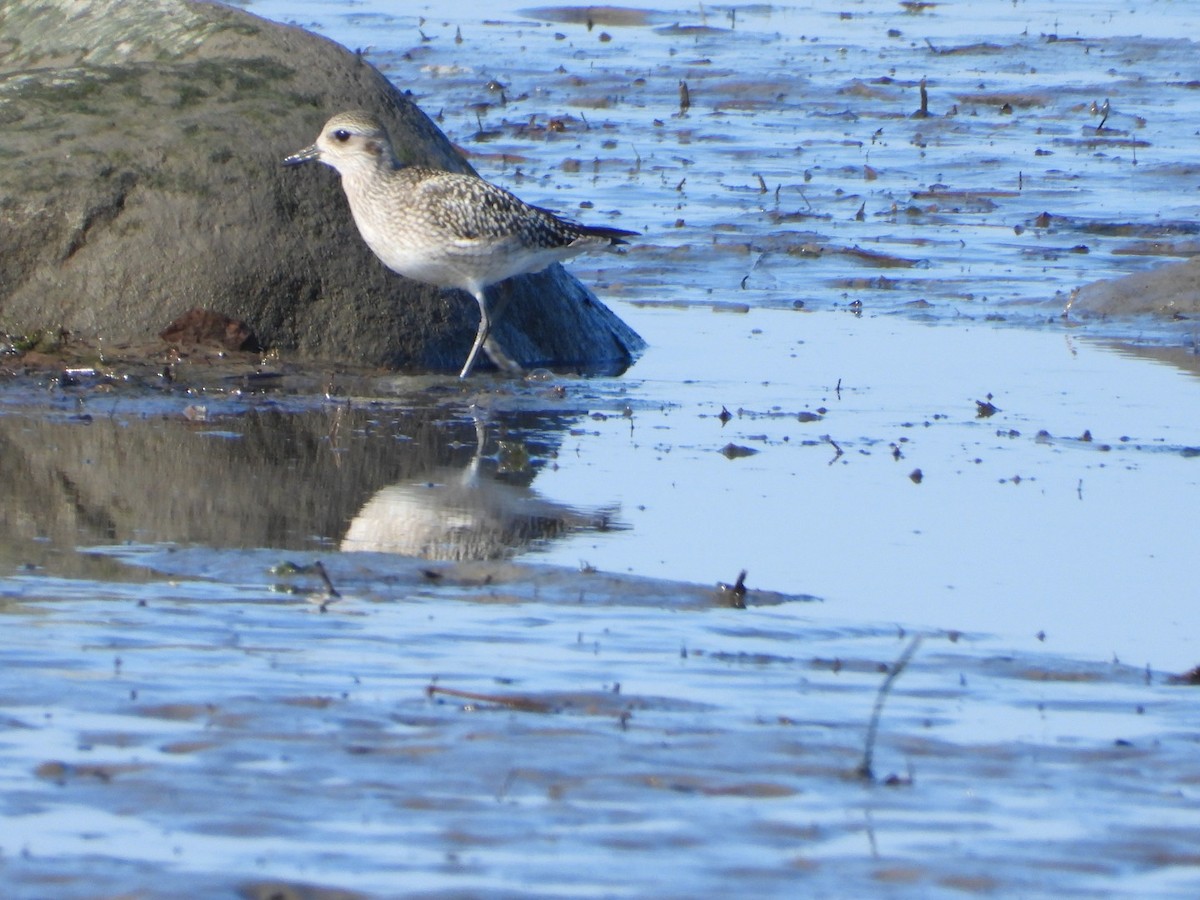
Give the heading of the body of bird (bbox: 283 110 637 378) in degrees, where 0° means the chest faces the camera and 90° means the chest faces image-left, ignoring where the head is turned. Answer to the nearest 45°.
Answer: approximately 90°

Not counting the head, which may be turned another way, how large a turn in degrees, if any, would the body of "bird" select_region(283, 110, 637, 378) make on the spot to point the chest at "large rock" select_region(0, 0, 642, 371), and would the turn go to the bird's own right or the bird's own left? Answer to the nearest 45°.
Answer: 0° — it already faces it
